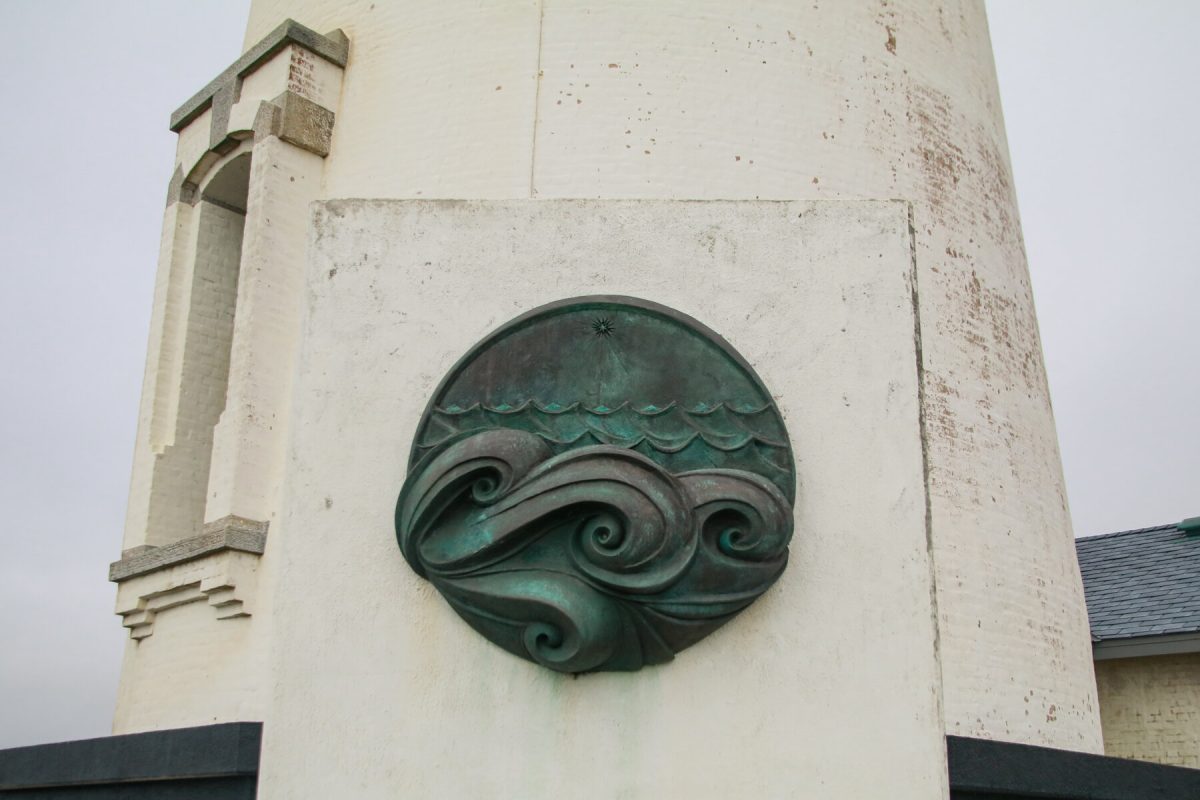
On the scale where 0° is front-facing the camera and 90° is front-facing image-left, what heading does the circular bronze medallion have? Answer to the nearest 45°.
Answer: approximately 0°
